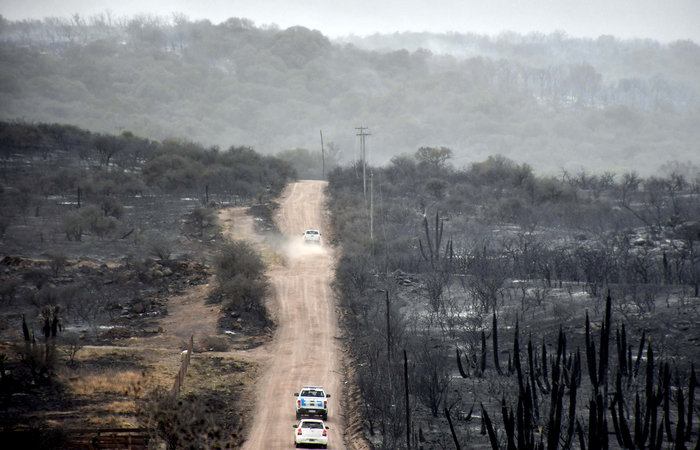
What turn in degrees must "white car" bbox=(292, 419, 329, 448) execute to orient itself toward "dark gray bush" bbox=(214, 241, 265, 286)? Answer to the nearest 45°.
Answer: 0° — it already faces it

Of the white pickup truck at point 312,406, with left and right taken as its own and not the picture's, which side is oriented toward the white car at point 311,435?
back

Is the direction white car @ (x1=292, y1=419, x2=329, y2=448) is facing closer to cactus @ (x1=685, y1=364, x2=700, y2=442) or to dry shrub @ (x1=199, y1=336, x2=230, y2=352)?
the dry shrub

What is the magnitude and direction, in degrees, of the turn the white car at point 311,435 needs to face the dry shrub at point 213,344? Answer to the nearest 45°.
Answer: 0° — it already faces it

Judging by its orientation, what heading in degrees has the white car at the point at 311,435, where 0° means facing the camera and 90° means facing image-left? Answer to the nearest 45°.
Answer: approximately 180°

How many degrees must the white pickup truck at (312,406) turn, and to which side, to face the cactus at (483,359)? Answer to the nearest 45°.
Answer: approximately 45° to its right

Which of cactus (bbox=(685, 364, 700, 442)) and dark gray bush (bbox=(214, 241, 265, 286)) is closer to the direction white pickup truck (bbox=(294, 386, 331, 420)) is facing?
the dark gray bush

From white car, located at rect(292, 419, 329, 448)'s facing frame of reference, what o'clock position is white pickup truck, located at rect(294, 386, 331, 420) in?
white pickup truck, located at rect(294, 386, 331, 420) is roughly at 12 o'clock from white car, located at rect(292, 419, 329, 448).

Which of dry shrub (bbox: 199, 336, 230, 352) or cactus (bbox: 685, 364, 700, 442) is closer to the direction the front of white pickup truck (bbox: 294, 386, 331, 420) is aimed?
the dry shrub

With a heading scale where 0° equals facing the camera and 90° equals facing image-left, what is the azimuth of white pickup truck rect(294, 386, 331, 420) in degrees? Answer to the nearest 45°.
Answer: approximately 180°

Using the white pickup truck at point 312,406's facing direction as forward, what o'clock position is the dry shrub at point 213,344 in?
The dry shrub is roughly at 11 o'clock from the white pickup truck.

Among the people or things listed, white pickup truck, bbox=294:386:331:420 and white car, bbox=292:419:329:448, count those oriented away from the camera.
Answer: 2

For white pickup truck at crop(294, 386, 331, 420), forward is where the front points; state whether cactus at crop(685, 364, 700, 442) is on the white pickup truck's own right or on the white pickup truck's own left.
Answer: on the white pickup truck's own right
